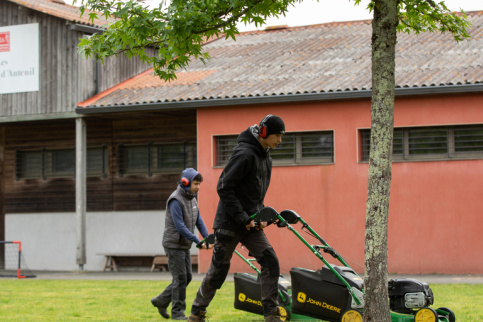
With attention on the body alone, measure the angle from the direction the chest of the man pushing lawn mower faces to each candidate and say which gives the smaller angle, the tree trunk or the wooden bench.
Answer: the tree trunk

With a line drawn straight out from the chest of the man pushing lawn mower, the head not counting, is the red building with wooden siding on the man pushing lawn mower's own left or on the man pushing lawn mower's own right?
on the man pushing lawn mower's own left

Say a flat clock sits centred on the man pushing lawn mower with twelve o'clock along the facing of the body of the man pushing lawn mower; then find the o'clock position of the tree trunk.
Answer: The tree trunk is roughly at 1 o'clock from the man pushing lawn mower.

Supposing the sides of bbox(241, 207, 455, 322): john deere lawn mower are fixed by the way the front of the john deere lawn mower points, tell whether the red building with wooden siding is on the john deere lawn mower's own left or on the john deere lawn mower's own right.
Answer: on the john deere lawn mower's own left

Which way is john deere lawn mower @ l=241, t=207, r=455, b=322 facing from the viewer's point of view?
to the viewer's right

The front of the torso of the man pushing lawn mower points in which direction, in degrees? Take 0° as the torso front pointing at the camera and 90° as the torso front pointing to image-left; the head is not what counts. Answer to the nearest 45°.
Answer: approximately 270°

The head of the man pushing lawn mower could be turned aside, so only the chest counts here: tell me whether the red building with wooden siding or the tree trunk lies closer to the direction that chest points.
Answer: the tree trunk
